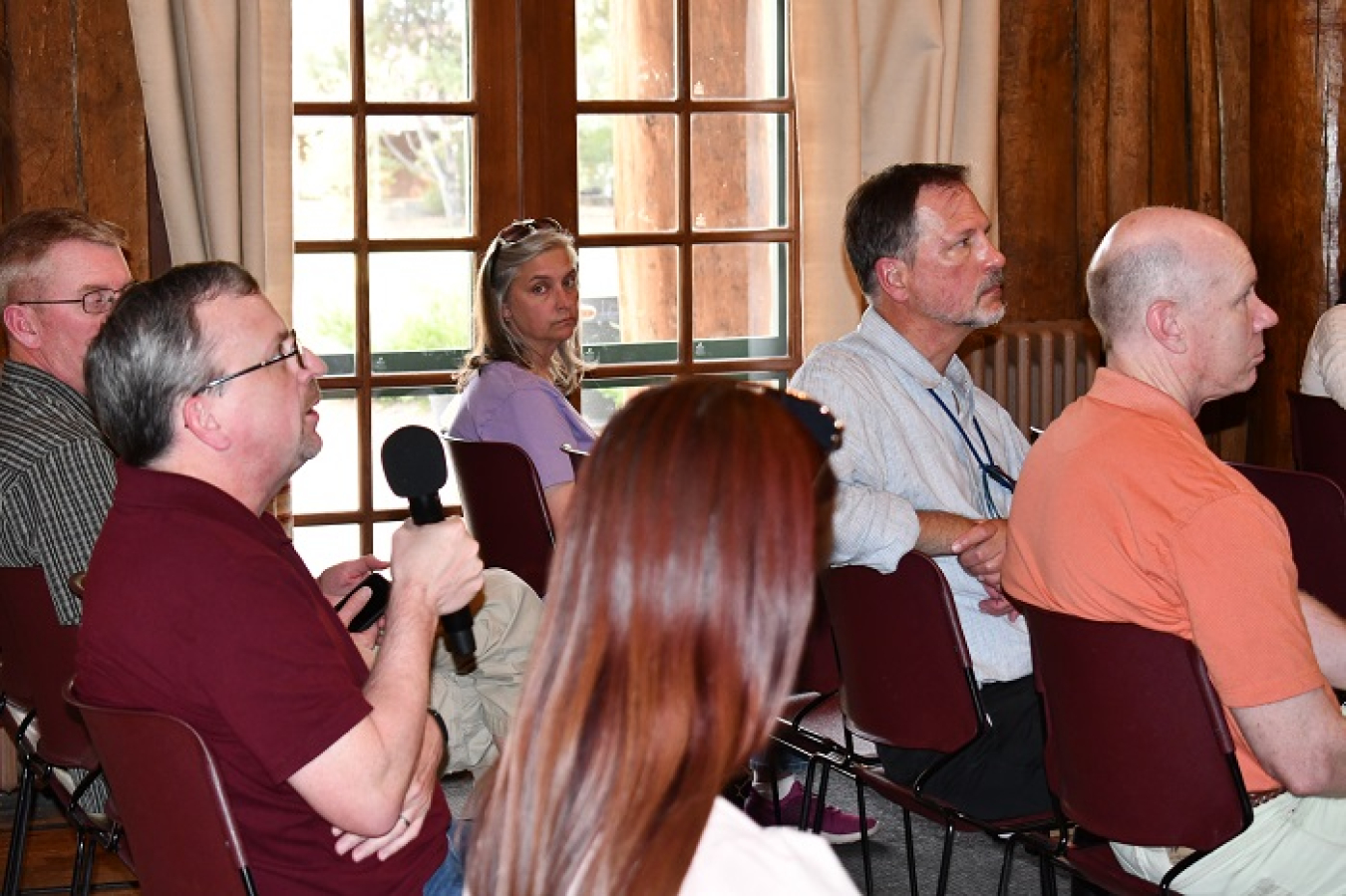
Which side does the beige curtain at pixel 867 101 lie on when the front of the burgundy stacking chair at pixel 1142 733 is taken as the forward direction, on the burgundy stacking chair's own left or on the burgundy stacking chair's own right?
on the burgundy stacking chair's own left

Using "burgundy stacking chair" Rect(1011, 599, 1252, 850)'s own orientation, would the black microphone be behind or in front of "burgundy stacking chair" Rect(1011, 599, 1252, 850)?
behind

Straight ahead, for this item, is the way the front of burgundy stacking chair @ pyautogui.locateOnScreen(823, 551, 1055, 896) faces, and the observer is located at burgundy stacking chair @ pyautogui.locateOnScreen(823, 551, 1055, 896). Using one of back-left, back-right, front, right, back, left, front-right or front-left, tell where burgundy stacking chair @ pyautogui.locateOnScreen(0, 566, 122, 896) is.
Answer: back-left

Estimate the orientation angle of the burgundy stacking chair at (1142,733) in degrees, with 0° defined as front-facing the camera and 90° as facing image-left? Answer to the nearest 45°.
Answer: approximately 225°

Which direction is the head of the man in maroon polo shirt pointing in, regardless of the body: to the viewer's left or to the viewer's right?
to the viewer's right

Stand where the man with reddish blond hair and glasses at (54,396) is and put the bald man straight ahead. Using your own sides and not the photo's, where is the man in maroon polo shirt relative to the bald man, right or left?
right

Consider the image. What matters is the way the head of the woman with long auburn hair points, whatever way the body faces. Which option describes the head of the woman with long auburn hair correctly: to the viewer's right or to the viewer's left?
to the viewer's right

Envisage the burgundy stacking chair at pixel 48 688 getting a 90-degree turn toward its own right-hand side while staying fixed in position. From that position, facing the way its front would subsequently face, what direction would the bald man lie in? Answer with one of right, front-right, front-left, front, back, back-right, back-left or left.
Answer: front

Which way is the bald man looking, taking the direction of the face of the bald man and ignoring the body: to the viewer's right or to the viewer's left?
to the viewer's right

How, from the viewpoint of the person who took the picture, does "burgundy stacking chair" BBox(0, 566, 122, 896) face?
facing away from the viewer and to the right of the viewer

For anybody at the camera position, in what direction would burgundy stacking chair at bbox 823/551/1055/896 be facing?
facing away from the viewer and to the right of the viewer
